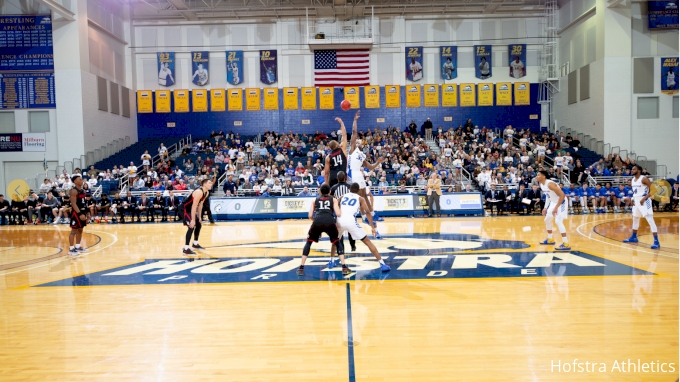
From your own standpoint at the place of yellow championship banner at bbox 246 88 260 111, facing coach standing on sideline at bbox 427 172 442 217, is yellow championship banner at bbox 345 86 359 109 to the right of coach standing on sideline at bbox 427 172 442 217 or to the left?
left

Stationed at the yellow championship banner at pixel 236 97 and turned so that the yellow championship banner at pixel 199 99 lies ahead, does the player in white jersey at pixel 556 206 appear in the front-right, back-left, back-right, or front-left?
back-left

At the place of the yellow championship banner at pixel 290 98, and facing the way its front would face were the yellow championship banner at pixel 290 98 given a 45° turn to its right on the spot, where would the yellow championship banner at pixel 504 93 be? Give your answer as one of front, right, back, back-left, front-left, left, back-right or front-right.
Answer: back-left

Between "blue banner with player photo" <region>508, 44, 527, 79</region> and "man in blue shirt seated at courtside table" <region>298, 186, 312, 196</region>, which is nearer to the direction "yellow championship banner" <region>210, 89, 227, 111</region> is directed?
the man in blue shirt seated at courtside table
